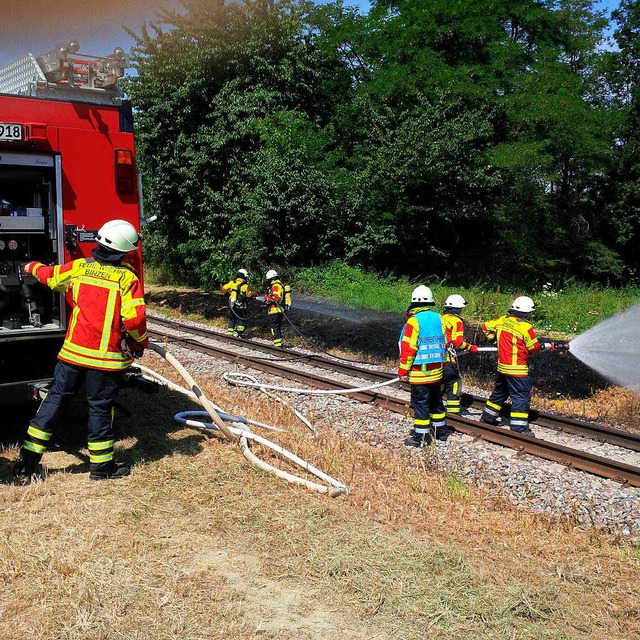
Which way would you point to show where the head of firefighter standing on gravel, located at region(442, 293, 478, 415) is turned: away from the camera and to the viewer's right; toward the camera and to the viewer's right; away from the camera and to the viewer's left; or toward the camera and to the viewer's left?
away from the camera and to the viewer's right

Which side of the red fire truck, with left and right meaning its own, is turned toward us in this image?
back

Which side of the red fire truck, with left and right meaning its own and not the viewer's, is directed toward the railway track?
right

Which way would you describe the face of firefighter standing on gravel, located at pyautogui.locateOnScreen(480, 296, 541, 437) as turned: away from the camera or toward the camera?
away from the camera

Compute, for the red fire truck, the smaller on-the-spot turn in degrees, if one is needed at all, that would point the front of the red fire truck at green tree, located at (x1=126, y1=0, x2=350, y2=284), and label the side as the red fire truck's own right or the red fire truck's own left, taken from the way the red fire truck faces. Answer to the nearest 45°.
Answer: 0° — it already faces it

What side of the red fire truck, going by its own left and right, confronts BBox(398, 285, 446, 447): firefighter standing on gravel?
right

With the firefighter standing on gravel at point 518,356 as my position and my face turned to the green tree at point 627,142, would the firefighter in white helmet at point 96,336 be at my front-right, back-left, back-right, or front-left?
back-left

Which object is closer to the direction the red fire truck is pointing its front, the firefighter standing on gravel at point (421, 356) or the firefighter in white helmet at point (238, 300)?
the firefighter in white helmet

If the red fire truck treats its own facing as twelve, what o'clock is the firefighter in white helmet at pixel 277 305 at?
The firefighter in white helmet is roughly at 1 o'clock from the red fire truck.
